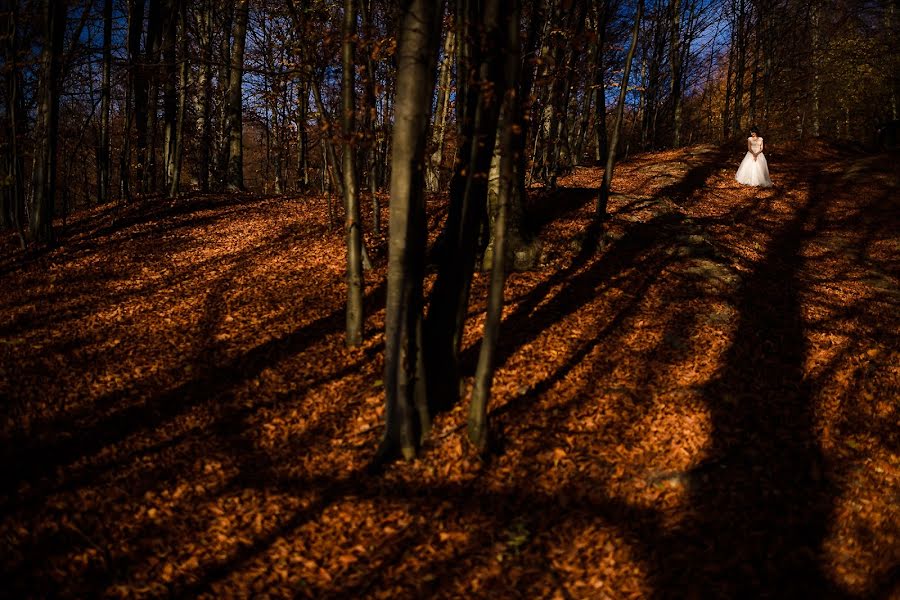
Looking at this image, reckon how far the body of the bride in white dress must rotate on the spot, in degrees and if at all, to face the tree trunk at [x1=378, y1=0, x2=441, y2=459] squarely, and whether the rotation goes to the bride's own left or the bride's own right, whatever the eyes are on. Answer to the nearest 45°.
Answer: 0° — they already face it

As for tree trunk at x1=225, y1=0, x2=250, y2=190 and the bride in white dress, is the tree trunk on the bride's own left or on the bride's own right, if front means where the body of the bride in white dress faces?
on the bride's own right

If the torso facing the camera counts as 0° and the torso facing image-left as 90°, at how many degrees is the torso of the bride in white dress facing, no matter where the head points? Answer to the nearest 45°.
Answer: approximately 0°

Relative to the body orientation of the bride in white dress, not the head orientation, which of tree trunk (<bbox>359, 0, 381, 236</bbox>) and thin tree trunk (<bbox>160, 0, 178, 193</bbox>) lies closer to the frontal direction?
the tree trunk

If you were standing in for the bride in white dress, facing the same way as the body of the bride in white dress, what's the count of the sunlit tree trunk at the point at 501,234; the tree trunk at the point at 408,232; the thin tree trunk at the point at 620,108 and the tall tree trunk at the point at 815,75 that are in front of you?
3

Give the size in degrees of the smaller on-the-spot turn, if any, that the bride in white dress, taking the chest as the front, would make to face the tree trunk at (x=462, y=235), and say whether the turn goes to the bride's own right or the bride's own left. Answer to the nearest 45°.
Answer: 0° — they already face it

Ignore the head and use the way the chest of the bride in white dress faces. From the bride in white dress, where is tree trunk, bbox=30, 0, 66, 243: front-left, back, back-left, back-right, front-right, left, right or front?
front-right

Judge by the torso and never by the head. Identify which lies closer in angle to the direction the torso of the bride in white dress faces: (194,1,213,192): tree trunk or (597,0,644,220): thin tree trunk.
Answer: the thin tree trunk
